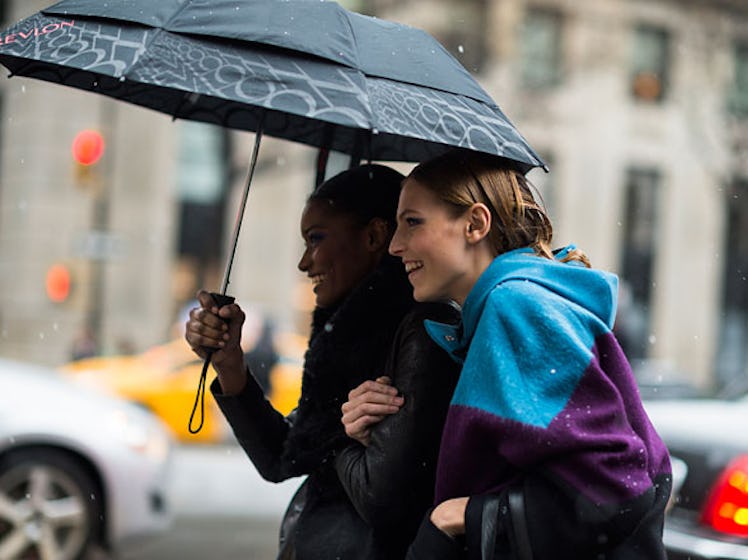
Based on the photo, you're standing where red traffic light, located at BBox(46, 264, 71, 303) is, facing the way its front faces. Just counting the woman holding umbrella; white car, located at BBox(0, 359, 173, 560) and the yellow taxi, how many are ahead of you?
3

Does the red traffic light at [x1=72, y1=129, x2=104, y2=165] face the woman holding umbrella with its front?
yes

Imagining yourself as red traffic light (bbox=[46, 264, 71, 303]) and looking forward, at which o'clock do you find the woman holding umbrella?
The woman holding umbrella is roughly at 12 o'clock from the red traffic light.

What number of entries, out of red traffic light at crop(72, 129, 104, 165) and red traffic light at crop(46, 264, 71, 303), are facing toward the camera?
2

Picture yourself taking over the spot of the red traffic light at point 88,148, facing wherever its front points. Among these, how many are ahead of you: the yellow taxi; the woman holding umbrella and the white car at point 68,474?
3

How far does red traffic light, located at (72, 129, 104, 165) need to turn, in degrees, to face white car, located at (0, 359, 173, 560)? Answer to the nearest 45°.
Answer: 0° — it already faces it

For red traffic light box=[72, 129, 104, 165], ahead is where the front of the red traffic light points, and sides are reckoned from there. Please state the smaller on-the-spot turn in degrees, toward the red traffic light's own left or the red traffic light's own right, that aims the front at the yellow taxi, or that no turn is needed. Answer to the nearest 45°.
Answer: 0° — it already faces it

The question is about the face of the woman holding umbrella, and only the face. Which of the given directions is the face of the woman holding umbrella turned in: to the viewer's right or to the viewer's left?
to the viewer's left

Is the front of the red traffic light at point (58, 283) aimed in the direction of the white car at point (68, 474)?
yes
